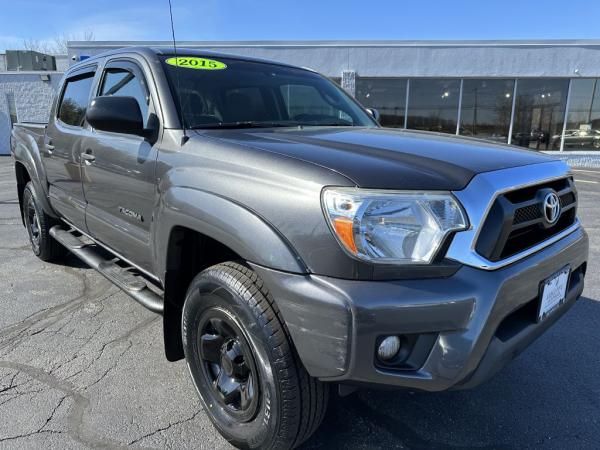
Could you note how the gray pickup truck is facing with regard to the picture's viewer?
facing the viewer and to the right of the viewer
